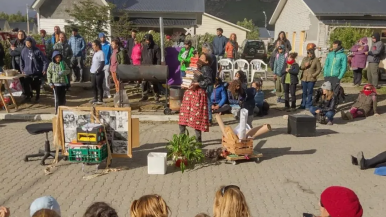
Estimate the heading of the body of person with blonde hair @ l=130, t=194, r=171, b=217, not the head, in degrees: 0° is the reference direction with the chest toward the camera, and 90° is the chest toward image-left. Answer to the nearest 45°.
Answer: approximately 180°

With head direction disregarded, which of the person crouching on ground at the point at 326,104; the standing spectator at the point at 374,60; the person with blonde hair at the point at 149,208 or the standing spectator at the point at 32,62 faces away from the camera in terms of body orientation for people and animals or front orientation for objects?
the person with blonde hair at the point at 149,208

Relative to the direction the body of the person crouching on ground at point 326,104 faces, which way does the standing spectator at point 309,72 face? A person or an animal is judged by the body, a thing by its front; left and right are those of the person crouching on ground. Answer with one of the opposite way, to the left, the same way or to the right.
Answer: the same way

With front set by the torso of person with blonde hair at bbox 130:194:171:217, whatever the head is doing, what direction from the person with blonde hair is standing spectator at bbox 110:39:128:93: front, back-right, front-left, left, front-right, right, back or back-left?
front

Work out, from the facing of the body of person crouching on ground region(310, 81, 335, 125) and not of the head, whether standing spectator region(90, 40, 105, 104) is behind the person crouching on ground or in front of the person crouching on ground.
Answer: in front

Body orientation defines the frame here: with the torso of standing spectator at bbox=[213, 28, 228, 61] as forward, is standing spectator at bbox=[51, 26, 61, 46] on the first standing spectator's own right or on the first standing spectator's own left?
on the first standing spectator's own right

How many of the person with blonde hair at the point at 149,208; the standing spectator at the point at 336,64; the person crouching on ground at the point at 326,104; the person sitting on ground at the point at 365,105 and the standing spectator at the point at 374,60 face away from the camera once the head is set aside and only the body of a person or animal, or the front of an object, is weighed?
1

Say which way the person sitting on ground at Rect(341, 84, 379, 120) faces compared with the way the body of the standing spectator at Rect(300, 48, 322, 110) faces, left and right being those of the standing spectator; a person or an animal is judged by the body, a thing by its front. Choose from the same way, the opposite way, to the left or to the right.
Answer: the same way

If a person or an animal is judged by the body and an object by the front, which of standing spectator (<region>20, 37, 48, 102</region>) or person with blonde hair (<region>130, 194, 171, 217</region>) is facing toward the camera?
the standing spectator

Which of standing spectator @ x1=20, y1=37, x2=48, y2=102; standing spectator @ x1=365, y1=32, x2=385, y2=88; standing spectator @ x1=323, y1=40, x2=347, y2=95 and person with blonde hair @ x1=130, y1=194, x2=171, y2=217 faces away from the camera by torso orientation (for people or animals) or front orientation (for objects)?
the person with blonde hair

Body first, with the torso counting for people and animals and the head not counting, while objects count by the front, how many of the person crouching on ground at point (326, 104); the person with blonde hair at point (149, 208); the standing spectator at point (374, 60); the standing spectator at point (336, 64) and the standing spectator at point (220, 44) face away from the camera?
1

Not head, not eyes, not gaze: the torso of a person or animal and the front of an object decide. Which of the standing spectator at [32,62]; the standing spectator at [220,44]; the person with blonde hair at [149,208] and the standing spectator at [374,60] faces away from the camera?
the person with blonde hair

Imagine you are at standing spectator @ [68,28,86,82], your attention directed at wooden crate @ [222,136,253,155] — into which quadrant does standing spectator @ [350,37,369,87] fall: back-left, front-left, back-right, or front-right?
front-left

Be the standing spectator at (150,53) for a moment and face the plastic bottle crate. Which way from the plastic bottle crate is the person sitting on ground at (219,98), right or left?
left

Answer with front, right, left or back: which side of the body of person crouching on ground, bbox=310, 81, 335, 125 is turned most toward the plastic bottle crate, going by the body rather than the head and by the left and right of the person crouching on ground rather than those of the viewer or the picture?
front

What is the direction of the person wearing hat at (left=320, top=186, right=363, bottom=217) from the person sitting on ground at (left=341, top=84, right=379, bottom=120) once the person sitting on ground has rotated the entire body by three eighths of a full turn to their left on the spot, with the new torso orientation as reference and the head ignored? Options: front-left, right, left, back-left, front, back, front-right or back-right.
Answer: right

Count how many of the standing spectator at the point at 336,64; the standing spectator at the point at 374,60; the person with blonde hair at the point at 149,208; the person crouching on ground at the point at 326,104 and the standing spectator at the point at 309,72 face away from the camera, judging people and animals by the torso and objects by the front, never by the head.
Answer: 1

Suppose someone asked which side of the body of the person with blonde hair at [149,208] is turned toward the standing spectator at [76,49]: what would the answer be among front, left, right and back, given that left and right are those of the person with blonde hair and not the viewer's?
front

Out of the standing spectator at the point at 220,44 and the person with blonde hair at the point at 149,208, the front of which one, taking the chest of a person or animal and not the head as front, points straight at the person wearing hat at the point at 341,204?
the standing spectator

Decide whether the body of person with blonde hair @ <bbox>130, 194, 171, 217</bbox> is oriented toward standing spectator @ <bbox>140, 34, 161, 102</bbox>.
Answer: yes

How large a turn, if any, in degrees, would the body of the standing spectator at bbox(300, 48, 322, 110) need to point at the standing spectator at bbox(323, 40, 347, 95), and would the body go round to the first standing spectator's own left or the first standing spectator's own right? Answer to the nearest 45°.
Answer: approximately 135° to the first standing spectator's own left

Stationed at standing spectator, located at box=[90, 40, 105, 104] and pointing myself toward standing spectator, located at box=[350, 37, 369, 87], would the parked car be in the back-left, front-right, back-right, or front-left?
front-left

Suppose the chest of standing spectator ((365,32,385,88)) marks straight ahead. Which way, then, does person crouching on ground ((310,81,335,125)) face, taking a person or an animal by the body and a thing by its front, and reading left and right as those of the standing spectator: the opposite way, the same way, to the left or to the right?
the same way

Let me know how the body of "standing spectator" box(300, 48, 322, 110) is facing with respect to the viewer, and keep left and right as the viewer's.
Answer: facing the viewer and to the left of the viewer

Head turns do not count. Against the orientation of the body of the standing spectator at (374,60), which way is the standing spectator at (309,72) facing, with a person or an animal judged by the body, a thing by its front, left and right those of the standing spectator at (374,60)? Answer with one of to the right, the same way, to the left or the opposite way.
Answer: the same way

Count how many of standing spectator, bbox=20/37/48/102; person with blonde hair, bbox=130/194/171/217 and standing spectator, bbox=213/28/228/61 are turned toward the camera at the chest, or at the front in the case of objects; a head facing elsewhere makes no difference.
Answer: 2
